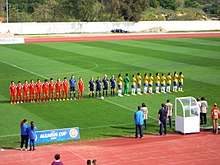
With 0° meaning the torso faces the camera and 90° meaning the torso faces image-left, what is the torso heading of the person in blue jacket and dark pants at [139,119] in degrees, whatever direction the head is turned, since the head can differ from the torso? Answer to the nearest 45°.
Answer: approximately 180°

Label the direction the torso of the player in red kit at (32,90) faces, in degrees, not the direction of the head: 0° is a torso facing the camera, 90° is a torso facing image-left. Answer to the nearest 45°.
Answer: approximately 0°

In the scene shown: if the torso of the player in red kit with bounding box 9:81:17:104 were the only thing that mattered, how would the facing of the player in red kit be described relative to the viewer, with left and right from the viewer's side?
facing the viewer

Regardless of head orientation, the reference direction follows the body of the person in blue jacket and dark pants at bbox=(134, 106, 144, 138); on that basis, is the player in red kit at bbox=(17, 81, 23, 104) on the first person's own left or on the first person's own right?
on the first person's own left

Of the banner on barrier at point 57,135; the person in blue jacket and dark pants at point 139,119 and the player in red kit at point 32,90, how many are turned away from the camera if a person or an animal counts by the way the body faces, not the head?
1

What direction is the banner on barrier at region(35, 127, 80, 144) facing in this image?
toward the camera

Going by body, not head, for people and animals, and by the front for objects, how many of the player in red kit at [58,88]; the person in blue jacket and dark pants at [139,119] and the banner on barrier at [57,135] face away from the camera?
1

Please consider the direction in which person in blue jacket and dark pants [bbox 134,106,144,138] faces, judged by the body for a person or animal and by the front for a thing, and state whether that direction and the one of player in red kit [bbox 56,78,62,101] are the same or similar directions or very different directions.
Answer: very different directions

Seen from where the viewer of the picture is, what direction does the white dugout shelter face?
facing away from the viewer and to the left of the viewer

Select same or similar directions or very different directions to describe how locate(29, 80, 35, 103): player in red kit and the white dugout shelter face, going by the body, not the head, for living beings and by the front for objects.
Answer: very different directions

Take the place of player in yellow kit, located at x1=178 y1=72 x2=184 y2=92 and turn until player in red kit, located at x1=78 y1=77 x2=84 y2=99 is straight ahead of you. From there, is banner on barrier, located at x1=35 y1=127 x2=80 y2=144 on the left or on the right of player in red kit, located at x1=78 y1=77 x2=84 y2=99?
left
